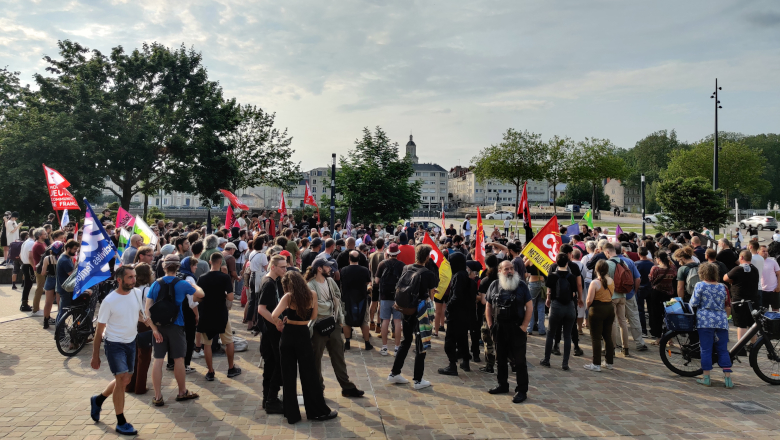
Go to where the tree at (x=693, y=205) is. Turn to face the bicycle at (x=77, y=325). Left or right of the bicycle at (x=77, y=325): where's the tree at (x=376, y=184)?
right

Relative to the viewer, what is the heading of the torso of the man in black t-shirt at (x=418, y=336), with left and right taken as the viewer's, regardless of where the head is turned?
facing away from the viewer and to the right of the viewer

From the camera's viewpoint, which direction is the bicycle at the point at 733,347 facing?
to the viewer's right

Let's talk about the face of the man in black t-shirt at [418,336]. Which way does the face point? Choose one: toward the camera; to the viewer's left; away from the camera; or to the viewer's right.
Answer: away from the camera

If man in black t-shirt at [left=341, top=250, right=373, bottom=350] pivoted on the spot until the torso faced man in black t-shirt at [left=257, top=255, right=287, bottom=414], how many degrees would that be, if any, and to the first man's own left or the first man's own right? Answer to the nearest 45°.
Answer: approximately 180°

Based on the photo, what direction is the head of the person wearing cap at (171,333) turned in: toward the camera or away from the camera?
away from the camera

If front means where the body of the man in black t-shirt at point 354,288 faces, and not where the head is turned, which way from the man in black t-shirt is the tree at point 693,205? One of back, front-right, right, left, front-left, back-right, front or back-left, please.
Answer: front-right

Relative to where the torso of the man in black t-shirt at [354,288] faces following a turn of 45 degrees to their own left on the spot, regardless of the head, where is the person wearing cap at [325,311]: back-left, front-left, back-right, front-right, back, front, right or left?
back-left

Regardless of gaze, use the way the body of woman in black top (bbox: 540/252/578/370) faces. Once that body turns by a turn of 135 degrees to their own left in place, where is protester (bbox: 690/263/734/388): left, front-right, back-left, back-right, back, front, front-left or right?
back-left

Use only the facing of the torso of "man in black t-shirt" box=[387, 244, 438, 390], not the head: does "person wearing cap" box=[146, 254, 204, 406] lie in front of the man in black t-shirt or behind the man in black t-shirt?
behind

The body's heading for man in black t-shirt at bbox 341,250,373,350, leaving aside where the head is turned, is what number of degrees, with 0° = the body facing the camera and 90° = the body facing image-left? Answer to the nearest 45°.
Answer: approximately 180°
